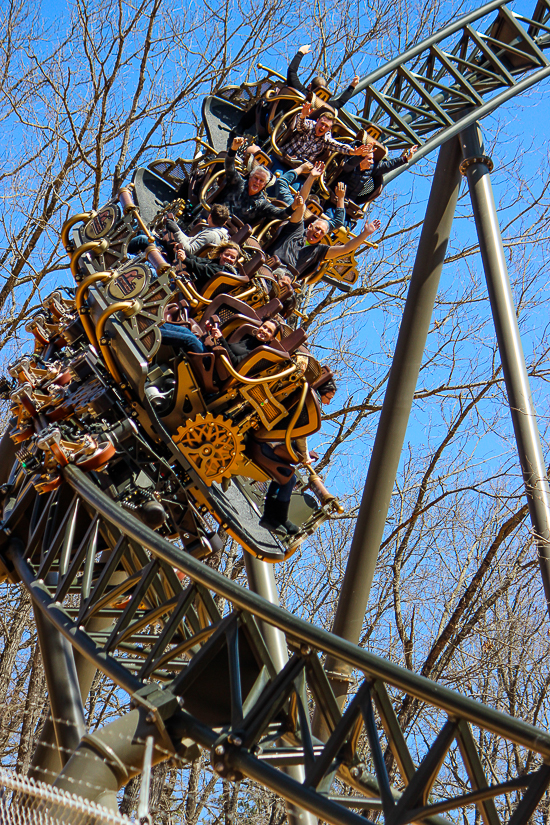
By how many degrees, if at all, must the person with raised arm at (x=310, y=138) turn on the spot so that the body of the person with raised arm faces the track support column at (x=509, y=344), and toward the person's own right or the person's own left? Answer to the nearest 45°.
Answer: approximately 90° to the person's own left

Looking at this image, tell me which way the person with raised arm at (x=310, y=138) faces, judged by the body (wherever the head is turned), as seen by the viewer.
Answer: toward the camera
